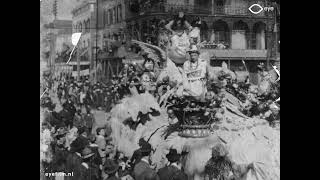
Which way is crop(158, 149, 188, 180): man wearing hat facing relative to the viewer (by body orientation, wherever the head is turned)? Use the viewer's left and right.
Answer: facing away from the viewer

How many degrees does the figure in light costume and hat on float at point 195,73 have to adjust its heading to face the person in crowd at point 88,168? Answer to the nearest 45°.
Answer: approximately 45° to its right

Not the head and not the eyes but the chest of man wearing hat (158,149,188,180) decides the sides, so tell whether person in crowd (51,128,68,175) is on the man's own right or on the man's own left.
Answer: on the man's own left

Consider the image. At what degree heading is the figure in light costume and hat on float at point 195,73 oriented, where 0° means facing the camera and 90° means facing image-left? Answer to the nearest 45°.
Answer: approximately 45°

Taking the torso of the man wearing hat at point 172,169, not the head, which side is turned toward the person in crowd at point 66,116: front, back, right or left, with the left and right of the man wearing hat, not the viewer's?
front

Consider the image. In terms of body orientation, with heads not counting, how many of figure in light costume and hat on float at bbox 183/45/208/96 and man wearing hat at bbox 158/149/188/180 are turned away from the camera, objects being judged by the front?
1

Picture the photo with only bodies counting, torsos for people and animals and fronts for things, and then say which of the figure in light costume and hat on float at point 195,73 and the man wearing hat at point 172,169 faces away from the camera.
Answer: the man wearing hat
